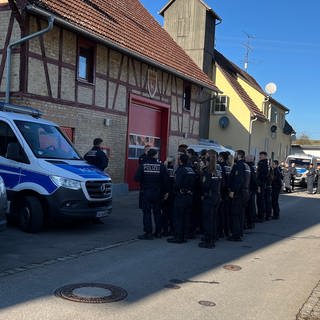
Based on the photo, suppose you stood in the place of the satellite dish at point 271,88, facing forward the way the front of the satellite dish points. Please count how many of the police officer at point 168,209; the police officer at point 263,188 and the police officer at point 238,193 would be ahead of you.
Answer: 3

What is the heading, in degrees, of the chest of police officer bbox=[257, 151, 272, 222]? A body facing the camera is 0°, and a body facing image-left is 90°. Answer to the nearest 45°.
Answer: approximately 90°

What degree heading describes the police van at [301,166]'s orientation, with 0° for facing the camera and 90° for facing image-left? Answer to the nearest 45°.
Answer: approximately 45°

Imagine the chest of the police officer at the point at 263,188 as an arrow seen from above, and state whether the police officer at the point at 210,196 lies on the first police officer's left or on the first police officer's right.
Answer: on the first police officer's left

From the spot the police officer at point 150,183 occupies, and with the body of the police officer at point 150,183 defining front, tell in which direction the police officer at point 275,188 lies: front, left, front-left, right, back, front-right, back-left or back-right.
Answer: front-right

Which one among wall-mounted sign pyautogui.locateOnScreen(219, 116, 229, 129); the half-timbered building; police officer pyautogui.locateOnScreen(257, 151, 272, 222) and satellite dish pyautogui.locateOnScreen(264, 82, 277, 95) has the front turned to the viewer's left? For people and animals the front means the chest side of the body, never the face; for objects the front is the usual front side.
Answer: the police officer

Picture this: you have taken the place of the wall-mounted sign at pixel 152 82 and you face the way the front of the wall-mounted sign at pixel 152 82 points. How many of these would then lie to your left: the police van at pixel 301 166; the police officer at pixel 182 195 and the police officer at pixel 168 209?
1

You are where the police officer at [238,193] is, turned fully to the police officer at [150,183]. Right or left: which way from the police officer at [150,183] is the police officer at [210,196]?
left

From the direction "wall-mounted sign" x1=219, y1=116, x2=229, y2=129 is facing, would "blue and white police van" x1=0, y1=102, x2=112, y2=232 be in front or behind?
in front

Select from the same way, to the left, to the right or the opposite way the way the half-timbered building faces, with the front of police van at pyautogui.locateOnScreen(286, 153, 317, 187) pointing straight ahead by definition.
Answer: to the left

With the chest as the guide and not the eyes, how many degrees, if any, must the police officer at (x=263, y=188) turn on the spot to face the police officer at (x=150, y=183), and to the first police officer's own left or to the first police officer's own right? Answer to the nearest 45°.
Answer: approximately 45° to the first police officer's own left
